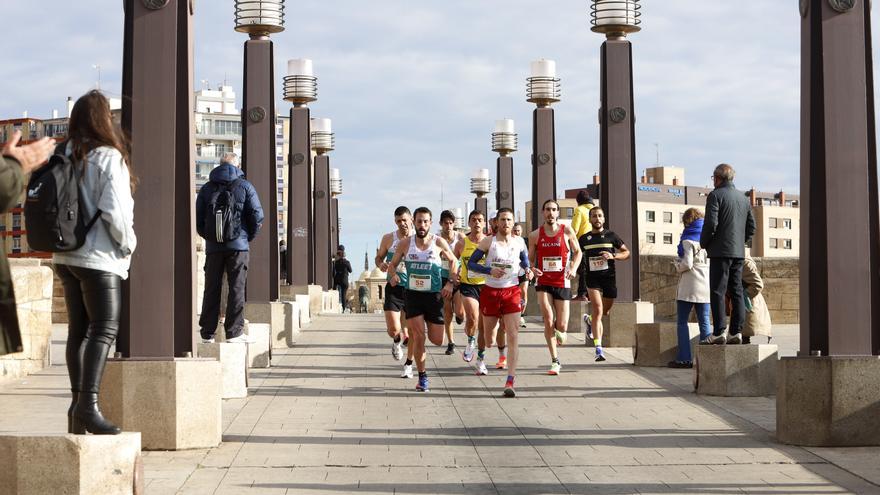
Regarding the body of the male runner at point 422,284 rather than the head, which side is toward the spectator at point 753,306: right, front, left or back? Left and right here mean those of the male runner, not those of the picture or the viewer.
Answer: left

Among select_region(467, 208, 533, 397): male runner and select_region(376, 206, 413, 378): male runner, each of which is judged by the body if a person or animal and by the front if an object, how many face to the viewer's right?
0

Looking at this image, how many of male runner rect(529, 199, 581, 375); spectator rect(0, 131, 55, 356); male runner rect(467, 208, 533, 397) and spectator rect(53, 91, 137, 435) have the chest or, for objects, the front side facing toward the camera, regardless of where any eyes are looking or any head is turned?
2

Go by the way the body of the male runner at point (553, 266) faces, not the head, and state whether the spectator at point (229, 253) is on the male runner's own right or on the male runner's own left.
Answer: on the male runner's own right

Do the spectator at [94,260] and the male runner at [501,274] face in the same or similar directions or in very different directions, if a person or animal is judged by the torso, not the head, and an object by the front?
very different directions

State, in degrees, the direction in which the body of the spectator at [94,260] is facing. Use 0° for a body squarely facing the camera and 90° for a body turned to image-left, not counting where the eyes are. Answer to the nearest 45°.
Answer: approximately 225°

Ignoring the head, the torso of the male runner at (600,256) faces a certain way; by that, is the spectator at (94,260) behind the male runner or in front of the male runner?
in front

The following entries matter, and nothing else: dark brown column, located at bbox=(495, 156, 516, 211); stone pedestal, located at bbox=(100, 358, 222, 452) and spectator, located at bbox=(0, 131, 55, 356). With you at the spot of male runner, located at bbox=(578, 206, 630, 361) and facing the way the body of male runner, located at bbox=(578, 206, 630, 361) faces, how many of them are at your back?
1

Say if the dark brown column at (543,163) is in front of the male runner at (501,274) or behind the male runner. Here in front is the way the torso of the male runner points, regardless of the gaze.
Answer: behind
